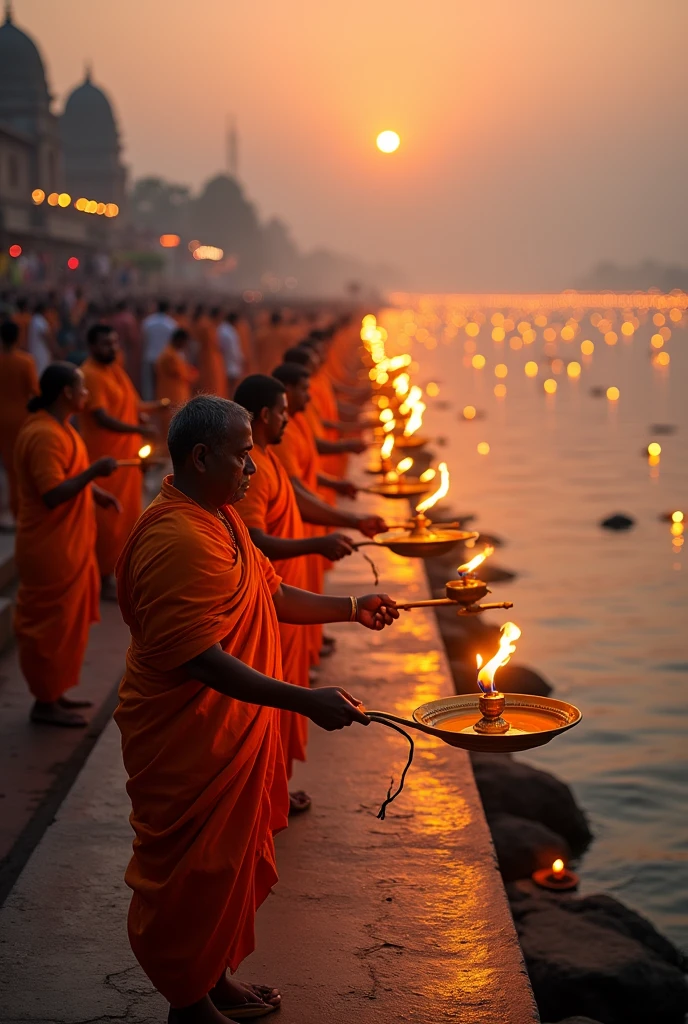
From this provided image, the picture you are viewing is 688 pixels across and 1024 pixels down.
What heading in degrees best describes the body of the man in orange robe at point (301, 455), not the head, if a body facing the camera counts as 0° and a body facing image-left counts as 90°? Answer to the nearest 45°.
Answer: approximately 270°

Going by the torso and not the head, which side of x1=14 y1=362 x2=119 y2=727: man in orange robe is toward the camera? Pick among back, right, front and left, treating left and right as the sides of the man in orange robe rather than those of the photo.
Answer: right

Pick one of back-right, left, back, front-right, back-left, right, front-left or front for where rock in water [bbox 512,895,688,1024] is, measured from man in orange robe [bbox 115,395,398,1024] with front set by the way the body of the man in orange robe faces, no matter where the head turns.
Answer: front-left

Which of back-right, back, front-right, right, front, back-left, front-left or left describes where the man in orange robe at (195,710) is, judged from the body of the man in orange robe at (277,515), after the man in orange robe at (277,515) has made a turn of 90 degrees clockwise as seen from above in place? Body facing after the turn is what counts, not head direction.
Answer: front

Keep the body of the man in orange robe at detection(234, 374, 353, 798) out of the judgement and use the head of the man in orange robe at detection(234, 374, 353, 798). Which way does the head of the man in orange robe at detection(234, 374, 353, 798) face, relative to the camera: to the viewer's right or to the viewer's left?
to the viewer's right

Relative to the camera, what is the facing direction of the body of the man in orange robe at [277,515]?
to the viewer's right

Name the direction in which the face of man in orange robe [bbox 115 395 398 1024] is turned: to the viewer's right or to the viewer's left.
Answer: to the viewer's right

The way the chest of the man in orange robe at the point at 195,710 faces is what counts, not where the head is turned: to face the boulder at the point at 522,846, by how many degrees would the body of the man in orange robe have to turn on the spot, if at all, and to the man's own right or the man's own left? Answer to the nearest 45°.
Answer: approximately 45° to the man's own left

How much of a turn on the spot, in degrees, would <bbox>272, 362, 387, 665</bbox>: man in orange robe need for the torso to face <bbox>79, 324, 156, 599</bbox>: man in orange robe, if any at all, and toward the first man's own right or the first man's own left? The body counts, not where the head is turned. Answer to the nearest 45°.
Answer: approximately 135° to the first man's own left

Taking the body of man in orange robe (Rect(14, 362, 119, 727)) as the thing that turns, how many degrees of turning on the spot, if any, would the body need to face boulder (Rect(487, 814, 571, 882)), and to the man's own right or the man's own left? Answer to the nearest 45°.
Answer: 0° — they already face it

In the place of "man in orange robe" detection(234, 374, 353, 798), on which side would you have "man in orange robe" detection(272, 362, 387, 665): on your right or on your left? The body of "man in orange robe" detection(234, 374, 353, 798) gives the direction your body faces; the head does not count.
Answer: on your left

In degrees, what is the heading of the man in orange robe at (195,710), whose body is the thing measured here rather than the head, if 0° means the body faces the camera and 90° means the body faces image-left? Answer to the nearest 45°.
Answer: approximately 270°
